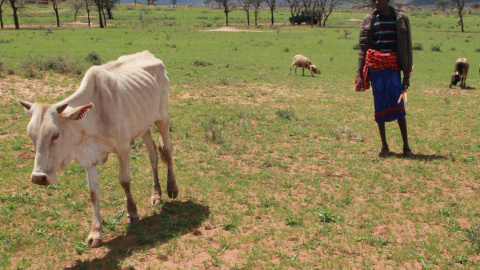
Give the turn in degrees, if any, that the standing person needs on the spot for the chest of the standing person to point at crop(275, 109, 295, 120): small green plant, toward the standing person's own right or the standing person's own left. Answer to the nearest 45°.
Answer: approximately 135° to the standing person's own right

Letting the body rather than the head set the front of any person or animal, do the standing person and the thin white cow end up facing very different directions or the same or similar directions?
same or similar directions

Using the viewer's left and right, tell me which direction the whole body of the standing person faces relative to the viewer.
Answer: facing the viewer

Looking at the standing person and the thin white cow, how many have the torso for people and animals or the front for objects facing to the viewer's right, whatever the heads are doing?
0

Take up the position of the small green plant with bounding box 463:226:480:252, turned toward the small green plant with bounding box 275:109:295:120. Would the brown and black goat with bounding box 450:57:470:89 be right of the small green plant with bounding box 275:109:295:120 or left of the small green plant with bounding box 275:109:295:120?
right

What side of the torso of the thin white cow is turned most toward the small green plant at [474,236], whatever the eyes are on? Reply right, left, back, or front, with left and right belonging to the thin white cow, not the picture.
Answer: left

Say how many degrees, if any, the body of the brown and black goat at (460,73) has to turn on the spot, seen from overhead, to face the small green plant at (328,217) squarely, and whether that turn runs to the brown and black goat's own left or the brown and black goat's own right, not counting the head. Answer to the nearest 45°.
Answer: approximately 45° to the brown and black goat's own left

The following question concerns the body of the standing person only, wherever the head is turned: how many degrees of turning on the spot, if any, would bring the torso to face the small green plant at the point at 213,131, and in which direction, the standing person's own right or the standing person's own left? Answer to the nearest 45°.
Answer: approximately 90° to the standing person's own right

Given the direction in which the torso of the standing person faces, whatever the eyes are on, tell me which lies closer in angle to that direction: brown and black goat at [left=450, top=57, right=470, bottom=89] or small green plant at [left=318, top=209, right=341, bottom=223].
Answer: the small green plant

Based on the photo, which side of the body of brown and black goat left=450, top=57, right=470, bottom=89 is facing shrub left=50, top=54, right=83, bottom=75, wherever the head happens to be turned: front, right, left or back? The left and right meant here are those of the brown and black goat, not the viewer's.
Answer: right

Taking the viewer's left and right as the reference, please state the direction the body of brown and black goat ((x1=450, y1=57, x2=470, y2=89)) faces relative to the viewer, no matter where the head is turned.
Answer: facing the viewer and to the left of the viewer

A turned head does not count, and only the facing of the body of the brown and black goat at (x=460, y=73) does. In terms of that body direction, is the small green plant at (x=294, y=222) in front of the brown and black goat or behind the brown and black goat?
in front

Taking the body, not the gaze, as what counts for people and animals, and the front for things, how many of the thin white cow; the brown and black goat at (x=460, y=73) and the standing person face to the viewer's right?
0

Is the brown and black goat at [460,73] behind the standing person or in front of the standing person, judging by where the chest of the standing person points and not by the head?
behind
